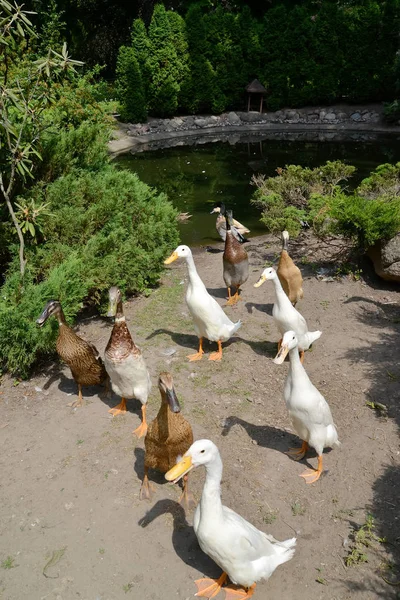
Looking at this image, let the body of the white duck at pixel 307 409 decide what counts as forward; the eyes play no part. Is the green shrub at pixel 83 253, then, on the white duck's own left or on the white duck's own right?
on the white duck's own right

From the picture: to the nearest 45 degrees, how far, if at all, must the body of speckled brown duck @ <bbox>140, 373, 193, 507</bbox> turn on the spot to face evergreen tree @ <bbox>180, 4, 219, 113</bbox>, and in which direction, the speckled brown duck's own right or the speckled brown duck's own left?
approximately 180°

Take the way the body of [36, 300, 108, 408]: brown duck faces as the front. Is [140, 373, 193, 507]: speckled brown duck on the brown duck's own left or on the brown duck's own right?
on the brown duck's own left

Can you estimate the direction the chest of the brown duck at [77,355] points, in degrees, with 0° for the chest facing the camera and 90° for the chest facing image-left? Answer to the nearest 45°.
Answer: approximately 45°

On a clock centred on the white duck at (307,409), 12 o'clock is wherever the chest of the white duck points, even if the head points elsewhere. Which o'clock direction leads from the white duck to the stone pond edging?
The stone pond edging is roughly at 4 o'clock from the white duck.

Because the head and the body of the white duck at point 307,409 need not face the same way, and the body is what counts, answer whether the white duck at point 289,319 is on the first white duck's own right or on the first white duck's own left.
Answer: on the first white duck's own right

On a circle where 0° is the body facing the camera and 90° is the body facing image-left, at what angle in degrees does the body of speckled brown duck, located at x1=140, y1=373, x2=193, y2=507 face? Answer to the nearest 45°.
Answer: approximately 0°

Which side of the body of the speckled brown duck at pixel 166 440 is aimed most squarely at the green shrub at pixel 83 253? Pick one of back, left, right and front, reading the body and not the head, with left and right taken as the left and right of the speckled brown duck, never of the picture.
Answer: back

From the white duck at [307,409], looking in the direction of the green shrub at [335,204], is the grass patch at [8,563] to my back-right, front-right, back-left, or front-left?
back-left
